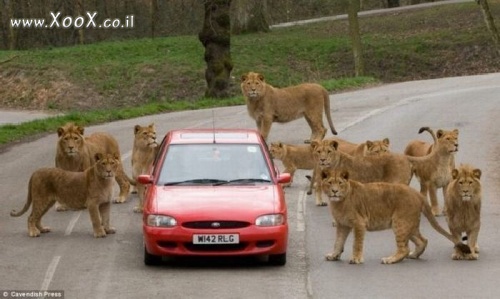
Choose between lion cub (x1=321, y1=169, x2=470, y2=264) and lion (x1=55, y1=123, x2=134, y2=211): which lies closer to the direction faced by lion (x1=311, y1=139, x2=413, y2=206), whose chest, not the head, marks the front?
the lion

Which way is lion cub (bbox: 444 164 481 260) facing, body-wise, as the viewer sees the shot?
toward the camera

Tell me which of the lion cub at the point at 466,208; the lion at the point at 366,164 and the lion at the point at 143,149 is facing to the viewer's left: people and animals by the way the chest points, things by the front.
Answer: the lion at the point at 366,164

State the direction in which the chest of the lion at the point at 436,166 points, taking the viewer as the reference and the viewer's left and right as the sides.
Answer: facing the viewer and to the right of the viewer

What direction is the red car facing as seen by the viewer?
toward the camera

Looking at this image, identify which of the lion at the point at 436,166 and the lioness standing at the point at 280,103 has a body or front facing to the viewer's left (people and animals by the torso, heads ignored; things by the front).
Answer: the lioness standing

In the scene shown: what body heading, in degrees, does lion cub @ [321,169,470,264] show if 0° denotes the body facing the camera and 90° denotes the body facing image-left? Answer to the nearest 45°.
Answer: approximately 90°

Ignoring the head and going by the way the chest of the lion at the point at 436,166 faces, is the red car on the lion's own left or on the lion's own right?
on the lion's own right

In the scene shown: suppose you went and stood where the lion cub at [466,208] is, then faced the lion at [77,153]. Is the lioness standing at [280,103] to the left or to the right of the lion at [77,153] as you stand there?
right

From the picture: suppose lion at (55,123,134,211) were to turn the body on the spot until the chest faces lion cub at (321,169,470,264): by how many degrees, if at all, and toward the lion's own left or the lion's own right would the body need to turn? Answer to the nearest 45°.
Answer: approximately 90° to the lion's own left

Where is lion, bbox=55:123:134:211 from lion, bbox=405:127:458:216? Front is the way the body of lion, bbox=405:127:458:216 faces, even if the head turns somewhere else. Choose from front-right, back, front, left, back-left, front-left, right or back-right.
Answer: back-right

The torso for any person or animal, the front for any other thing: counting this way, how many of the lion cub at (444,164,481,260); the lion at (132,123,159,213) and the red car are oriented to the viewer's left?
0

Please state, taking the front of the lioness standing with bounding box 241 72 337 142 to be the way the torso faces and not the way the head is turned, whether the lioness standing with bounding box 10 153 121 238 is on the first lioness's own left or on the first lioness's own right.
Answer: on the first lioness's own left

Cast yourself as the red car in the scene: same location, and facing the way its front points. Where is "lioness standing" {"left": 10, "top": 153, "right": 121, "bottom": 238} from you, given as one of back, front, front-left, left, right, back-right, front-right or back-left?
back-right

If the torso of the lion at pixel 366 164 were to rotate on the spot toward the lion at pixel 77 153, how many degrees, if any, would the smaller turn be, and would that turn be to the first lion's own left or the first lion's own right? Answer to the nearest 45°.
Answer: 0° — it already faces it

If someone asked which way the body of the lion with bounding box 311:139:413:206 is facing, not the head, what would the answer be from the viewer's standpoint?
to the viewer's left
